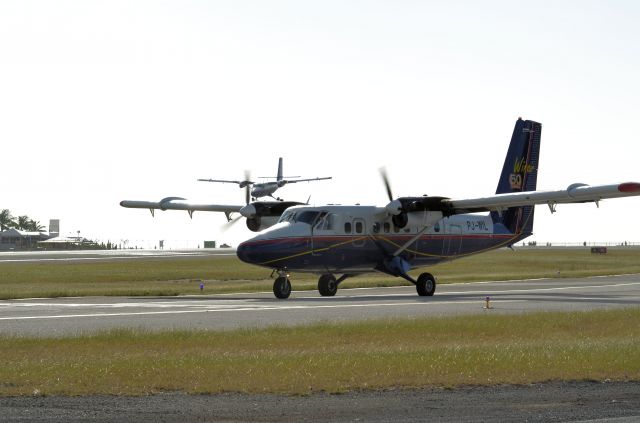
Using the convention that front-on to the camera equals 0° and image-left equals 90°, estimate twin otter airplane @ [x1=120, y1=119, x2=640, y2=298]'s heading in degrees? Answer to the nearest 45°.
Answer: approximately 45°
